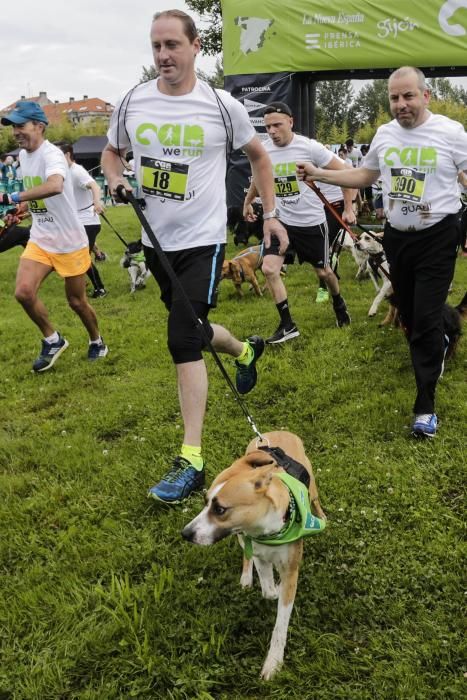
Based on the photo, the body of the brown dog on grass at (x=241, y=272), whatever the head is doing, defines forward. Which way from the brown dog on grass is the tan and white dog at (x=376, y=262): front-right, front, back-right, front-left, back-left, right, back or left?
left

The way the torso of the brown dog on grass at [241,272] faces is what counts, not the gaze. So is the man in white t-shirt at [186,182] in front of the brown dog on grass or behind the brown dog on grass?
in front

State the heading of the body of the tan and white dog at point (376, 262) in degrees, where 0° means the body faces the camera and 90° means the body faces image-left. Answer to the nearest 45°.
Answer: approximately 45°

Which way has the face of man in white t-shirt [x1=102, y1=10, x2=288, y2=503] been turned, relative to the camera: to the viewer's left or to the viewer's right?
to the viewer's left

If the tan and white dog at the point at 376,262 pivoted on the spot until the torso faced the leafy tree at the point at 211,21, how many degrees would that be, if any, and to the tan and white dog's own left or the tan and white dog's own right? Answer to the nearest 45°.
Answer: approximately 135° to the tan and white dog's own right

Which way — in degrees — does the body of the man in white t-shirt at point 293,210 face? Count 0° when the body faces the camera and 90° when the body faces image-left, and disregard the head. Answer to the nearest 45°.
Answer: approximately 45°

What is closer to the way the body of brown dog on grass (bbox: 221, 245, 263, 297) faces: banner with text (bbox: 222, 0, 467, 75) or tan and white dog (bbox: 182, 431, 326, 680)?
the tan and white dog

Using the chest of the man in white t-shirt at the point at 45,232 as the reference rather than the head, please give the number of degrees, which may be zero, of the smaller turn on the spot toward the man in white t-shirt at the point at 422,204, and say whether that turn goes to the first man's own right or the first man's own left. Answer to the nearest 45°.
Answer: approximately 90° to the first man's own left

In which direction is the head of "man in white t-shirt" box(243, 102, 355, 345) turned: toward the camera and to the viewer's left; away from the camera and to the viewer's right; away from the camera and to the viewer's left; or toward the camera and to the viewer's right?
toward the camera and to the viewer's left

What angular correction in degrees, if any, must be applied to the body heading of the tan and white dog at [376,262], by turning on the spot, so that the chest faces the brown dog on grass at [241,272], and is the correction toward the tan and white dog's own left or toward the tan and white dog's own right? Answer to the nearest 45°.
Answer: approximately 90° to the tan and white dog's own right

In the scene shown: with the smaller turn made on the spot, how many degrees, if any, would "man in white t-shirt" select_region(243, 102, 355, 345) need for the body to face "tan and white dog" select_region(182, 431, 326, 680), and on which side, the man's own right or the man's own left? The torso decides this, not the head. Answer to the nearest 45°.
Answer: approximately 45° to the man's own left

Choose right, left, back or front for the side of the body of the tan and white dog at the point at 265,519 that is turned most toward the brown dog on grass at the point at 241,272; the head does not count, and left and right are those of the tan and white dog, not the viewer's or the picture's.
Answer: back
